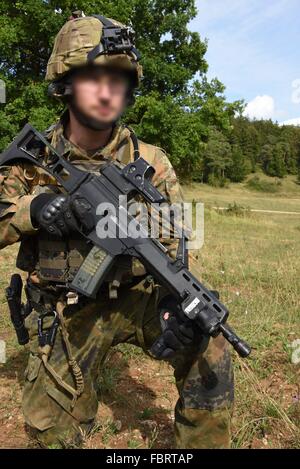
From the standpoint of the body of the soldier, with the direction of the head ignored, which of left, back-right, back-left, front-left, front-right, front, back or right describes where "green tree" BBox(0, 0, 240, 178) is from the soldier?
back-left

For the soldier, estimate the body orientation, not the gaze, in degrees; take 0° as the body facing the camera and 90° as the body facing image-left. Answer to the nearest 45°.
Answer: approximately 315°
